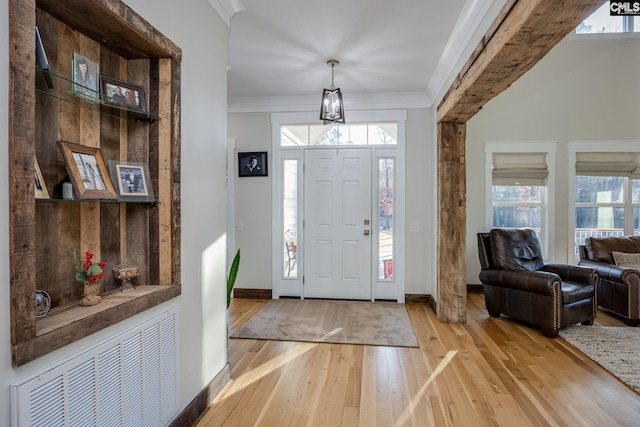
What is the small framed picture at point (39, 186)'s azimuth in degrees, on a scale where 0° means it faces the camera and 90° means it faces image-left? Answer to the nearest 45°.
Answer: approximately 270°

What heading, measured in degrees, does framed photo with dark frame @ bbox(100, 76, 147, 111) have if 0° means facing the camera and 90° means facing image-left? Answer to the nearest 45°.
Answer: approximately 315°

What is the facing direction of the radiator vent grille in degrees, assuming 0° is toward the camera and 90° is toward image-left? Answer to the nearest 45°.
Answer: approximately 315°

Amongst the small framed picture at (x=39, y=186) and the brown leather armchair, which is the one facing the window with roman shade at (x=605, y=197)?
the small framed picture

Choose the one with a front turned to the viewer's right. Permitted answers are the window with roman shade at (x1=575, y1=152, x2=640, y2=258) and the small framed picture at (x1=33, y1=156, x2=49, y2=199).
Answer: the small framed picture
